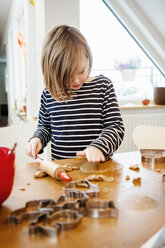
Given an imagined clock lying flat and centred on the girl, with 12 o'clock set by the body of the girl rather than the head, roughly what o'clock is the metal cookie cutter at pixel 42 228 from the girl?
The metal cookie cutter is roughly at 12 o'clock from the girl.

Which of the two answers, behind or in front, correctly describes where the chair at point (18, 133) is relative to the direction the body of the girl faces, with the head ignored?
behind

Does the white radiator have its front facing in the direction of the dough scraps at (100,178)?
yes

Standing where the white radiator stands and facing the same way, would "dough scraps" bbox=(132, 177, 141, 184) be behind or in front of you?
in front

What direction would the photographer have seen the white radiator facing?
facing the viewer

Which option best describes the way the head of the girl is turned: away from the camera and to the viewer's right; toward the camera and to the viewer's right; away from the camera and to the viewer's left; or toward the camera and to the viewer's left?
toward the camera and to the viewer's right

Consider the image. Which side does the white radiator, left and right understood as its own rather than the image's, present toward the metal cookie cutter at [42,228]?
front

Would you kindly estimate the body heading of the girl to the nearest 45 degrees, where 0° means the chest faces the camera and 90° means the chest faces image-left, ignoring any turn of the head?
approximately 0°

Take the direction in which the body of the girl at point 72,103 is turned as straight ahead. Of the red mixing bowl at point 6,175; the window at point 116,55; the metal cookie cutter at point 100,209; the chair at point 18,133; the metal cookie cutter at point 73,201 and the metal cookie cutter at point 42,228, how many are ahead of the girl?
4

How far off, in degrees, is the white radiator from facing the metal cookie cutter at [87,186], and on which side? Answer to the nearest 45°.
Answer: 0° — it already faces it

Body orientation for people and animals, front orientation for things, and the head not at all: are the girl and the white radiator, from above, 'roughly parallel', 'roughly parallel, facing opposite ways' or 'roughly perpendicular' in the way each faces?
roughly parallel
